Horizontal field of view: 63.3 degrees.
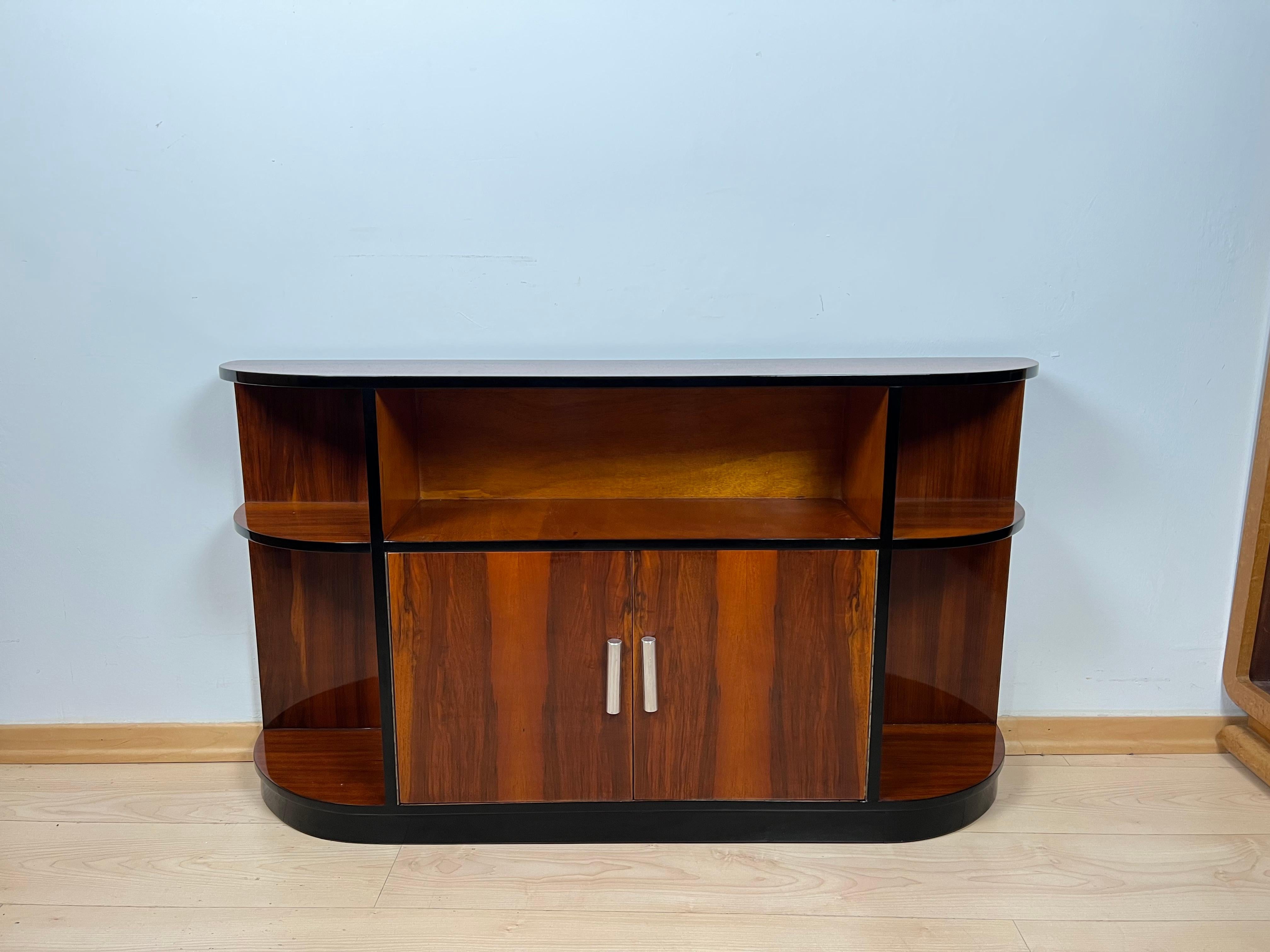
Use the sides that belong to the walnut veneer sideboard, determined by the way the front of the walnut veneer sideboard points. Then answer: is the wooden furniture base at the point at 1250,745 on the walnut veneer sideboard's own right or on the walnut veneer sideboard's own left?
on the walnut veneer sideboard's own left

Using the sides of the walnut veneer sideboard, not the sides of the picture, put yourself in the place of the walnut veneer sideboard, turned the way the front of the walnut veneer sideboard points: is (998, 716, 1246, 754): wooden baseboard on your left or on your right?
on your left

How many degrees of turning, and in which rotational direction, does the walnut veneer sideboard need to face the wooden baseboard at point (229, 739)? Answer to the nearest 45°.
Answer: approximately 90° to its right

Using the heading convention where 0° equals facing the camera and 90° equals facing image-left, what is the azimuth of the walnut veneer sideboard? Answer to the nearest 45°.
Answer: approximately 0°
